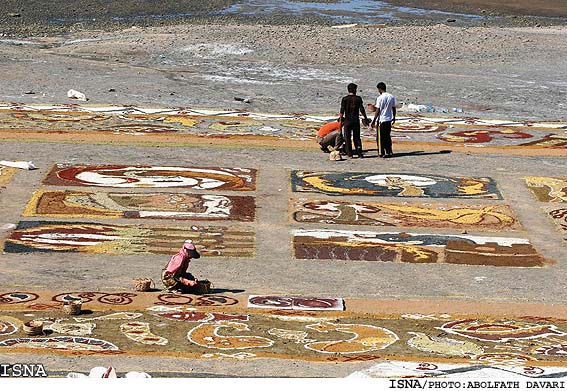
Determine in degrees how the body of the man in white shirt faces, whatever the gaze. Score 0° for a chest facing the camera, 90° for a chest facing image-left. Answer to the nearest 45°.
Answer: approximately 135°

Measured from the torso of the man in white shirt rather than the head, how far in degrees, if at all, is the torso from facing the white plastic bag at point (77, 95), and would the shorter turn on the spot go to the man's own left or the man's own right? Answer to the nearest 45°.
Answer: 0° — they already face it

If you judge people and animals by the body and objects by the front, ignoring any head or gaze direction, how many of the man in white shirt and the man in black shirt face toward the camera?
0
